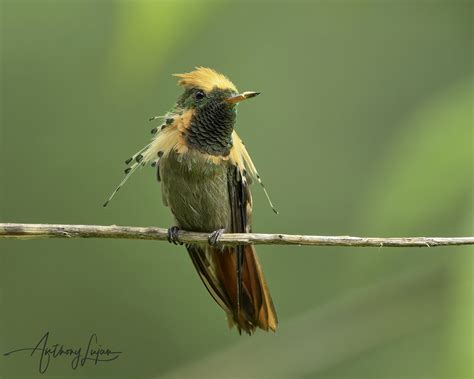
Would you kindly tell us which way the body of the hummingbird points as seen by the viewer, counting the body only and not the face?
toward the camera
